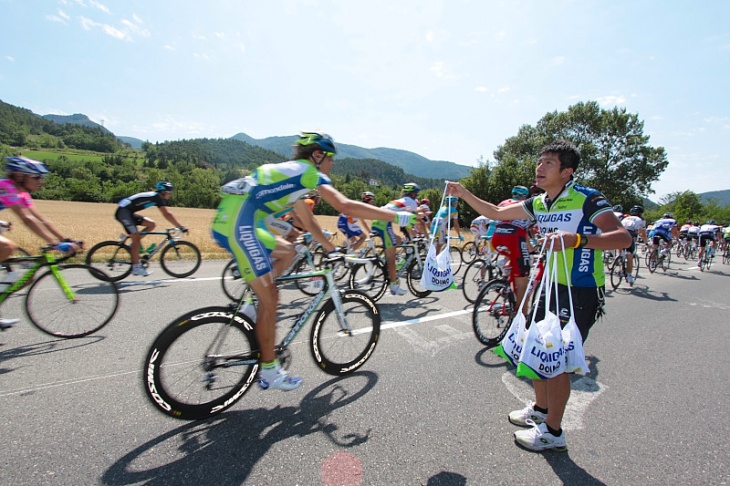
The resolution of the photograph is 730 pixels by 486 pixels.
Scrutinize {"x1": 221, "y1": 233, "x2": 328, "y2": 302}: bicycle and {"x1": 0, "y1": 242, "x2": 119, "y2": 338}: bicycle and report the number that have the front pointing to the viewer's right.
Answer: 2

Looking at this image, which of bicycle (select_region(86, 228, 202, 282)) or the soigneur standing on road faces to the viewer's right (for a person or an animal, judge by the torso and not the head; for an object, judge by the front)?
the bicycle

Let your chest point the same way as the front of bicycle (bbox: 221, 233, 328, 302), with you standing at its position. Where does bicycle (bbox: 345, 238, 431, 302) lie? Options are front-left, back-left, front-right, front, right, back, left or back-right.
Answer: front

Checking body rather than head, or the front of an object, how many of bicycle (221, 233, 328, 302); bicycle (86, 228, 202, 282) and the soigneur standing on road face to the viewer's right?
2

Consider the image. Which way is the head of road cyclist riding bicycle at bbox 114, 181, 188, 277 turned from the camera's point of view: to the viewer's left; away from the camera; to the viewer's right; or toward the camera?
to the viewer's right

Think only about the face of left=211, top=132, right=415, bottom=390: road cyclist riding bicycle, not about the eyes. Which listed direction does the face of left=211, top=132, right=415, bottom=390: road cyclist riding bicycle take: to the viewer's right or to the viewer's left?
to the viewer's right

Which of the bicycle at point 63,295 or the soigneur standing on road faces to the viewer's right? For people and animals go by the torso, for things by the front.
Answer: the bicycle
